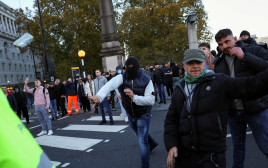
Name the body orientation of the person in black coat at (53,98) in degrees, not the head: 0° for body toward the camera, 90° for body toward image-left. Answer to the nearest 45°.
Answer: approximately 0°

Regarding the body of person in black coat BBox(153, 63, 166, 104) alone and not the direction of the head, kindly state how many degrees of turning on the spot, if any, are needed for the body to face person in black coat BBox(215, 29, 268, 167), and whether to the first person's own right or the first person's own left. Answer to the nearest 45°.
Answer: approximately 45° to the first person's own left

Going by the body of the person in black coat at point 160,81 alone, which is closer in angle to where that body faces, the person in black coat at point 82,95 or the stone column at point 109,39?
the person in black coat

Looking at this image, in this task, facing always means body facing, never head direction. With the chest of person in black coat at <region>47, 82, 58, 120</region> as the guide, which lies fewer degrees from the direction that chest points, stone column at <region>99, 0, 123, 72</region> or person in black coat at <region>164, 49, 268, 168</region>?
the person in black coat

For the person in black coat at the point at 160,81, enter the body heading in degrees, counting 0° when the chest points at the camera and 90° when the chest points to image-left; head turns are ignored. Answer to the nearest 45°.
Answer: approximately 45°

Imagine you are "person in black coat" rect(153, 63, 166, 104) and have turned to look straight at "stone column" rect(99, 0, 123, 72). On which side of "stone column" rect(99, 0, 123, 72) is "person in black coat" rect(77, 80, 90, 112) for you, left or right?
left

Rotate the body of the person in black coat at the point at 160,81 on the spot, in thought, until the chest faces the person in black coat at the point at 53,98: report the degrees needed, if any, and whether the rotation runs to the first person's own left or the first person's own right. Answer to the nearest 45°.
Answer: approximately 45° to the first person's own right

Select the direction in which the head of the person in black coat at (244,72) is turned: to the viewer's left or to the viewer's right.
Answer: to the viewer's left
